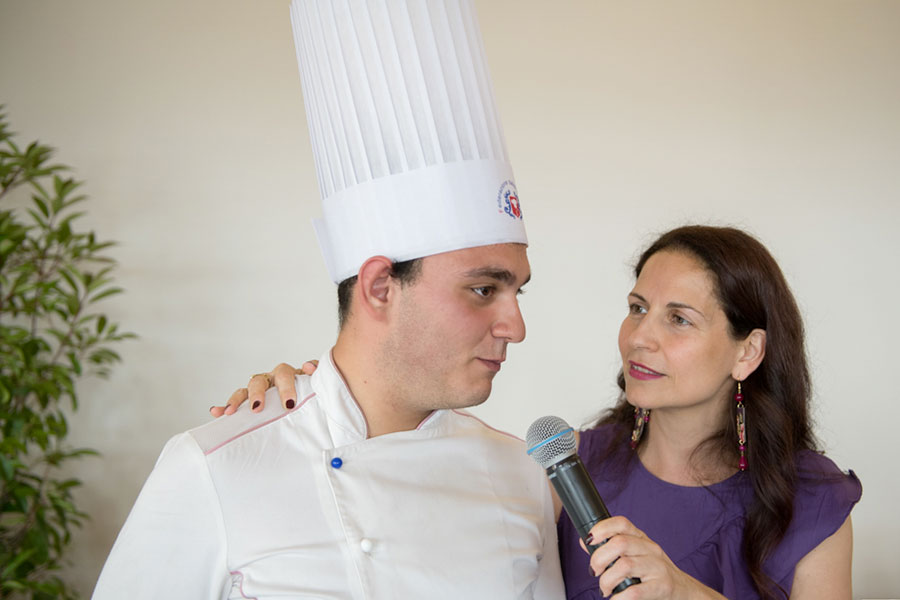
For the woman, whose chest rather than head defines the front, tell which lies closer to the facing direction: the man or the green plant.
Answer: the man

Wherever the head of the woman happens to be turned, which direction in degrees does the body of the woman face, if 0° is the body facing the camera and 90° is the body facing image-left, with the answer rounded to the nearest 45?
approximately 45°

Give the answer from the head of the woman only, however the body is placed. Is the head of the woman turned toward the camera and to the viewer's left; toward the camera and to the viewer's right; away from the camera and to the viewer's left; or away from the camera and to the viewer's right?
toward the camera and to the viewer's left

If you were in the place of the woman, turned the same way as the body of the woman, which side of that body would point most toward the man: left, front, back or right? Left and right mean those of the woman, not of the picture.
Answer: front

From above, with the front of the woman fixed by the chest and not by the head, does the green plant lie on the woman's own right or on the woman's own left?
on the woman's own right
